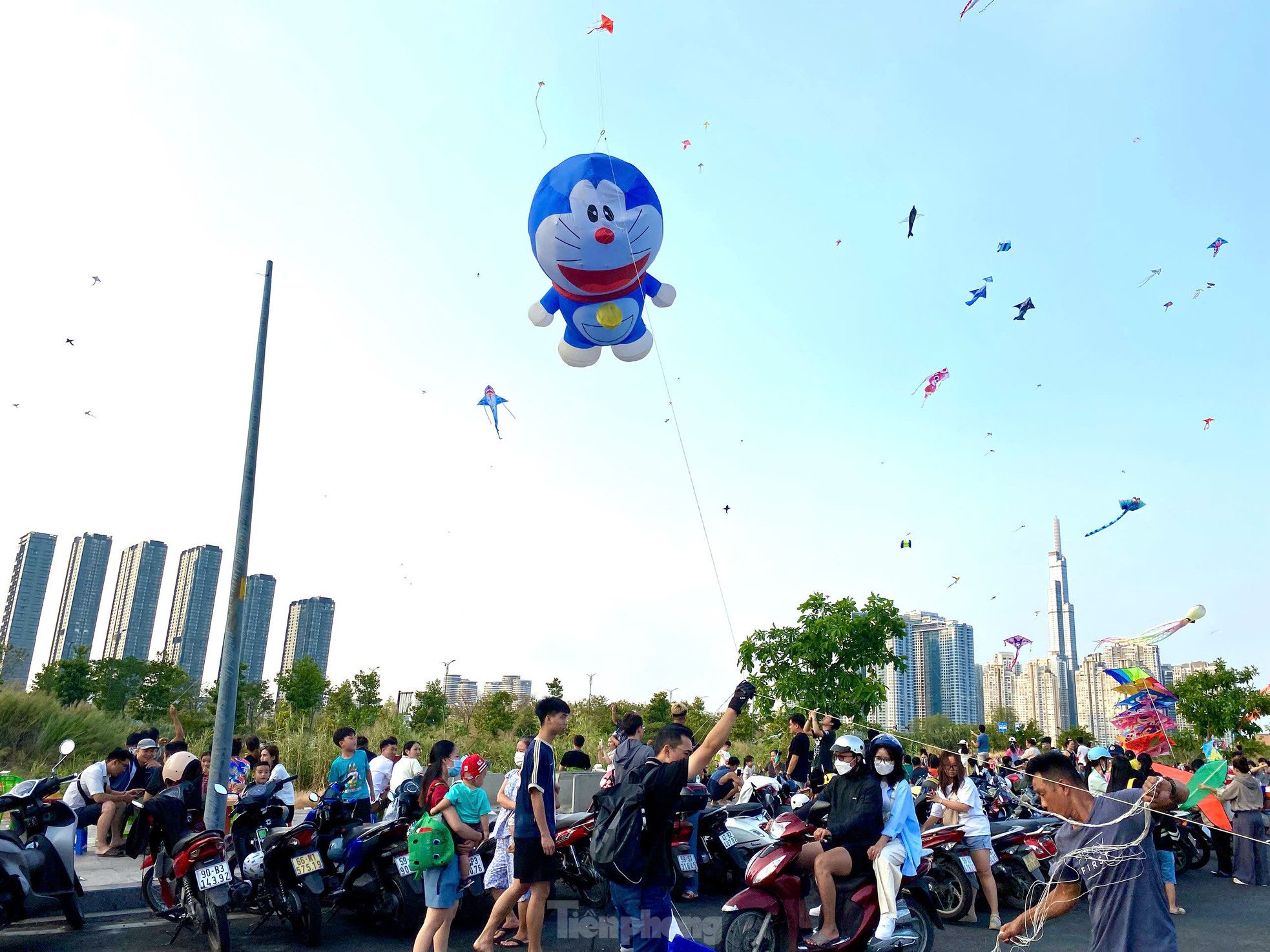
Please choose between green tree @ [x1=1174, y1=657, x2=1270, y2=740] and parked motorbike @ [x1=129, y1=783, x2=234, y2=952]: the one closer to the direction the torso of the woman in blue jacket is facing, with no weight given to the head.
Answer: the parked motorbike

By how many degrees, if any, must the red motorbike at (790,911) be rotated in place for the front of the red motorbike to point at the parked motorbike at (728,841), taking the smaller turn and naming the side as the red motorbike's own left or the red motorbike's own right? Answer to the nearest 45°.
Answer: approximately 135° to the red motorbike's own right

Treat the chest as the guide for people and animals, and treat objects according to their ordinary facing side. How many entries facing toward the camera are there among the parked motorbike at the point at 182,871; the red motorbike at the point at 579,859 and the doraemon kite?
1

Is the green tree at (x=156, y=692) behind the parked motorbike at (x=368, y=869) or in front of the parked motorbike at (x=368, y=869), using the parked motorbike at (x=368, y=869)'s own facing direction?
in front

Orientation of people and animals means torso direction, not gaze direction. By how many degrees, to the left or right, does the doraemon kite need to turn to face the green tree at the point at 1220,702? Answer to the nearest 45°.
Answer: approximately 135° to its left

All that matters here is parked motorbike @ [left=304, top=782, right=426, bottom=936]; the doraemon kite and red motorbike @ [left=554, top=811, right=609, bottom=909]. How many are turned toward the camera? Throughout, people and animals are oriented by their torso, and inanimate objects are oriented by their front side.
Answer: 1

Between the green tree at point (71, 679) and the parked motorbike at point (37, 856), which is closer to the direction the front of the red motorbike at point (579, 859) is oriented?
the green tree

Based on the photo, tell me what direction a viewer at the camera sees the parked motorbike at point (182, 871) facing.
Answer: facing away from the viewer and to the left of the viewer
